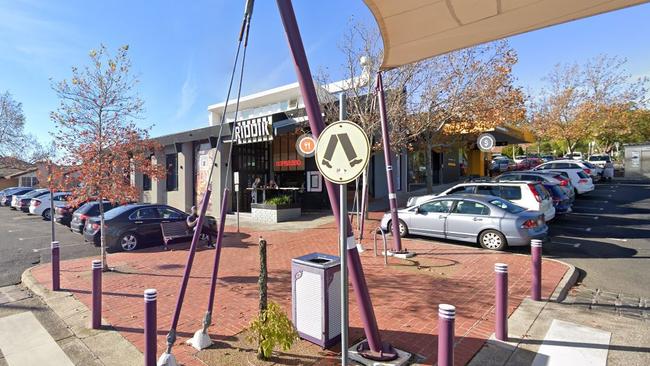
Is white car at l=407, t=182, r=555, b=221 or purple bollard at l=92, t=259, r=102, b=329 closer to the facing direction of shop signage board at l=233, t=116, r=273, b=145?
the purple bollard

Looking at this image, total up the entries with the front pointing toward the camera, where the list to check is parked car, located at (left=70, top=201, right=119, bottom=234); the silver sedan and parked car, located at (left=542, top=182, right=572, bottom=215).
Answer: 0

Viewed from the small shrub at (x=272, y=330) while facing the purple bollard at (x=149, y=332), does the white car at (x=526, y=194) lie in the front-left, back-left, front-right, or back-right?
back-right

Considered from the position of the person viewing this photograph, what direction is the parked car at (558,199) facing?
facing away from the viewer and to the left of the viewer

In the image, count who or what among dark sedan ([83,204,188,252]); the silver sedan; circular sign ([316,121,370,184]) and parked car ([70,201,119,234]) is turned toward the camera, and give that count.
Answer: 1

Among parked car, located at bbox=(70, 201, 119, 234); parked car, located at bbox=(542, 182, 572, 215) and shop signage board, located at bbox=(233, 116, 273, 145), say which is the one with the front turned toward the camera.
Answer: the shop signage board

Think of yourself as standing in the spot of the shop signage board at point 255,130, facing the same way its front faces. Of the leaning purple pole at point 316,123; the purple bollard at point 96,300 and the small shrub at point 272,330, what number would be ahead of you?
3

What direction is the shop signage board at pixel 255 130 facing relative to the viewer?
toward the camera

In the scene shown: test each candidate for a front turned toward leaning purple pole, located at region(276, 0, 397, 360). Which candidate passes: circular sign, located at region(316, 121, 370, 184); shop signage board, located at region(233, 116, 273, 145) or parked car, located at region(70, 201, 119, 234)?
the shop signage board

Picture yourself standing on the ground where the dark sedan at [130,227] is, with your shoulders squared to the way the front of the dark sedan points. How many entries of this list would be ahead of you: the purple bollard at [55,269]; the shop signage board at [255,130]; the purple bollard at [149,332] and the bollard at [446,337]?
1

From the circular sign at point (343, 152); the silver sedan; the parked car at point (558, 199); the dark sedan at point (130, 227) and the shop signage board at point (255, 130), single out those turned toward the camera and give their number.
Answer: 2

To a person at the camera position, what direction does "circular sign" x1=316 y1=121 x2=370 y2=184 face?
facing the viewer
